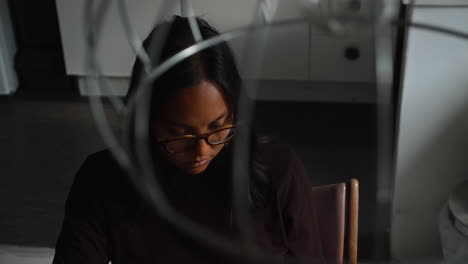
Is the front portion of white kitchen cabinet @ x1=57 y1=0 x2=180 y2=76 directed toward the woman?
yes

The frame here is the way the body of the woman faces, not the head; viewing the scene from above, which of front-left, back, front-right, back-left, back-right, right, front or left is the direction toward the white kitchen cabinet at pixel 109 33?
back

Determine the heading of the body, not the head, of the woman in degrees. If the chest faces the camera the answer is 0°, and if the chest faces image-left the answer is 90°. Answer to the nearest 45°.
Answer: approximately 0°

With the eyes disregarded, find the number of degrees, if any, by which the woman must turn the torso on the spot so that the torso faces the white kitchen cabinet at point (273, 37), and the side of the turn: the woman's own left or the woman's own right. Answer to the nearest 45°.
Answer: approximately 180°

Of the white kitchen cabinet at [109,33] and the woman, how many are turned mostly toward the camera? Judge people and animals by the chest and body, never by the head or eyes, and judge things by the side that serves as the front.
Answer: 2

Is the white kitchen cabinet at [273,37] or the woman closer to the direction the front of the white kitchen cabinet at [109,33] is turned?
the woman

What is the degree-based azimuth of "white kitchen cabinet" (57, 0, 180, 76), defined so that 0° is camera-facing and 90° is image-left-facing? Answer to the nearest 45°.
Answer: approximately 0°

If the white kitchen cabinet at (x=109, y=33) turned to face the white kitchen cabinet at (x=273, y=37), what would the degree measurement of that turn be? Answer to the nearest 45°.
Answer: approximately 45° to its left
